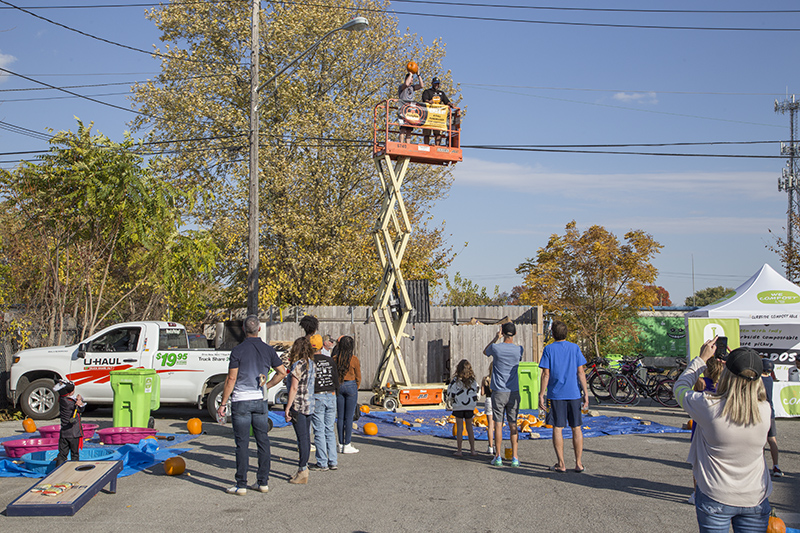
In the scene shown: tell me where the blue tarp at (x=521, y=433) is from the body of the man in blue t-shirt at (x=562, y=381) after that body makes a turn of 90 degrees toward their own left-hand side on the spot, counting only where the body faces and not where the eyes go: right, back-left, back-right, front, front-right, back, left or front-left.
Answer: right

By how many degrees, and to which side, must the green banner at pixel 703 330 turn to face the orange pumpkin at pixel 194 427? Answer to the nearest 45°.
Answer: approximately 45° to its right

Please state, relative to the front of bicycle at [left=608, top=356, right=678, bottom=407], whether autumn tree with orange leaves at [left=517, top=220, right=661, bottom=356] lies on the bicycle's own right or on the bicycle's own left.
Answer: on the bicycle's own right

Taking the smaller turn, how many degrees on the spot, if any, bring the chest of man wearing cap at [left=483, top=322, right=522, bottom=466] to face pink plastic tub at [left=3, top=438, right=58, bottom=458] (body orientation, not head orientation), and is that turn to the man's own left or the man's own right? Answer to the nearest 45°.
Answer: approximately 90° to the man's own left

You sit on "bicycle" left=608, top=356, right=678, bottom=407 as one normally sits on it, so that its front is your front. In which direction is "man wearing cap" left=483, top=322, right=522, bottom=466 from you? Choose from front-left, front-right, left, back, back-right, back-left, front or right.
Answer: left

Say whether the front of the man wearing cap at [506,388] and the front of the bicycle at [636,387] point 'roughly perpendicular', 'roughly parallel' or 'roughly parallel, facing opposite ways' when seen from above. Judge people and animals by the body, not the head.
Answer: roughly perpendicular

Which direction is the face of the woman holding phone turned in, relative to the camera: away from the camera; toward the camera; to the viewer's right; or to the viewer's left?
away from the camera

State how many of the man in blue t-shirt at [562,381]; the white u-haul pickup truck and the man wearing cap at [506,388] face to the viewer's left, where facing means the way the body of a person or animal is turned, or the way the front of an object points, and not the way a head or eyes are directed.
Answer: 1

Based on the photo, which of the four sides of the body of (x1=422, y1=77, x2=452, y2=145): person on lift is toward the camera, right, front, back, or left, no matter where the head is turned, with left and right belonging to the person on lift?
front

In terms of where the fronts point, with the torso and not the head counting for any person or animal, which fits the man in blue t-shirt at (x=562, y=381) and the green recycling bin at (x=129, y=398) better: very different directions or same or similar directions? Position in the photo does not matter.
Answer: very different directions

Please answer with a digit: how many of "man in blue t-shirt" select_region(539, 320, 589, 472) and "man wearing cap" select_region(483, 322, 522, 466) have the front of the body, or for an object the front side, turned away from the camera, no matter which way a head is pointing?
2

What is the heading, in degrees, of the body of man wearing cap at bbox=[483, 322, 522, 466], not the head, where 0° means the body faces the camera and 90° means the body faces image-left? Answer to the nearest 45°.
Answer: approximately 180°

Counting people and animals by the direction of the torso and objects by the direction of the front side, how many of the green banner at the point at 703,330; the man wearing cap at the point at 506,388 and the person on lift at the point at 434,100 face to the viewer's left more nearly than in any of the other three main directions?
0

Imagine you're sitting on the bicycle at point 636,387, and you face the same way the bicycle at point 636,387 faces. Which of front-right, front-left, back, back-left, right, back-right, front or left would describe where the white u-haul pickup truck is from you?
front-left
